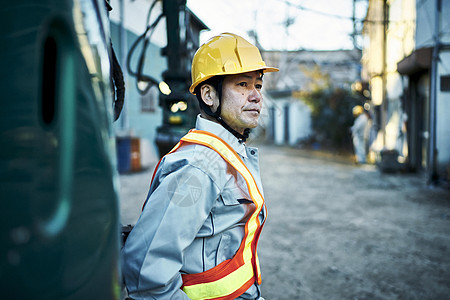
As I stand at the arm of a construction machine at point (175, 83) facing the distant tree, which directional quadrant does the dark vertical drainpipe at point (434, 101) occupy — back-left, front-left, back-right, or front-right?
front-right

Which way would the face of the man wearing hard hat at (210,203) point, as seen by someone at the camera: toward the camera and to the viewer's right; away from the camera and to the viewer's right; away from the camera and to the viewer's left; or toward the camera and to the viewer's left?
toward the camera and to the viewer's right

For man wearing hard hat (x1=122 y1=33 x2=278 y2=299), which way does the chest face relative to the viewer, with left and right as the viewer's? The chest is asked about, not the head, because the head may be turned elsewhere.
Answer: facing the viewer and to the right of the viewer

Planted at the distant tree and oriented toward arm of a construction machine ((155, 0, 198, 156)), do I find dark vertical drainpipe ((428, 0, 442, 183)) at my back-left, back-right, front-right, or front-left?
front-left
